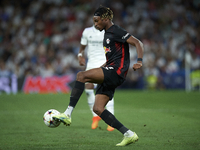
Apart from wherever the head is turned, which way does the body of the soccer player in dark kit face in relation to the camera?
to the viewer's left
